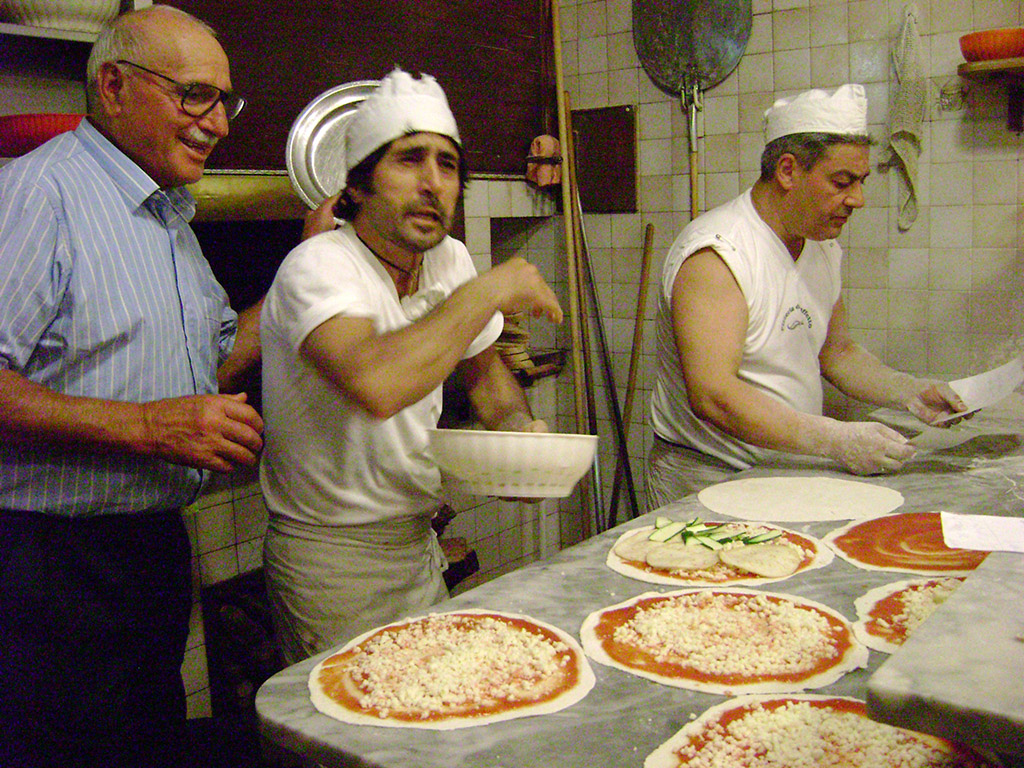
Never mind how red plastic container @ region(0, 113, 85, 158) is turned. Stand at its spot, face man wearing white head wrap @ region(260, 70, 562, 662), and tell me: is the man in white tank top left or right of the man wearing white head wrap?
left

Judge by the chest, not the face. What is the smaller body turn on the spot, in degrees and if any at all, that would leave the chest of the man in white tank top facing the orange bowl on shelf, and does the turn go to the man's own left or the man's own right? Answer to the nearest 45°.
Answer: approximately 90° to the man's own left

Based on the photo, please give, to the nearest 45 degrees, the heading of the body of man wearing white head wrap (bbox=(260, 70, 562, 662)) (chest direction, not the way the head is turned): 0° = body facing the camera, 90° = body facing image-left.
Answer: approximately 315°

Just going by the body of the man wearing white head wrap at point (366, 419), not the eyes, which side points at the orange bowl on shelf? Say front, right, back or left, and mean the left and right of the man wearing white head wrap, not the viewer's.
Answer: left

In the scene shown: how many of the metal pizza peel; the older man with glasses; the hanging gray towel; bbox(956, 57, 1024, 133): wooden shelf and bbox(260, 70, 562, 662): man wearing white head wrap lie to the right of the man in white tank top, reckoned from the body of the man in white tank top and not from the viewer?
2

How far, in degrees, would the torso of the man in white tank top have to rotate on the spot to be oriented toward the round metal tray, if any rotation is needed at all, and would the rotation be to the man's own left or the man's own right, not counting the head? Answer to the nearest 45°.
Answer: approximately 135° to the man's own right

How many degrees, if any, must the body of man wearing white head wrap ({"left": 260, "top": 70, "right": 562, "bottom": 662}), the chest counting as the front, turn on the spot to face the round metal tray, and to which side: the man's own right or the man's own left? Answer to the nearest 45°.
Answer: approximately 135° to the man's own left

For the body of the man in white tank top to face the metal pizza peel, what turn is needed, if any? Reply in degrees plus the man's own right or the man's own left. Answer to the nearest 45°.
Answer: approximately 135° to the man's own left

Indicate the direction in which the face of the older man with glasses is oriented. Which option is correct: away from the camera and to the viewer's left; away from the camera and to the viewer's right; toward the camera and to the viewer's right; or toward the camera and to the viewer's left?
toward the camera and to the viewer's right

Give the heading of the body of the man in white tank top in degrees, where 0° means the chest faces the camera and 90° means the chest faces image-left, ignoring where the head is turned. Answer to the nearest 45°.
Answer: approximately 315°
